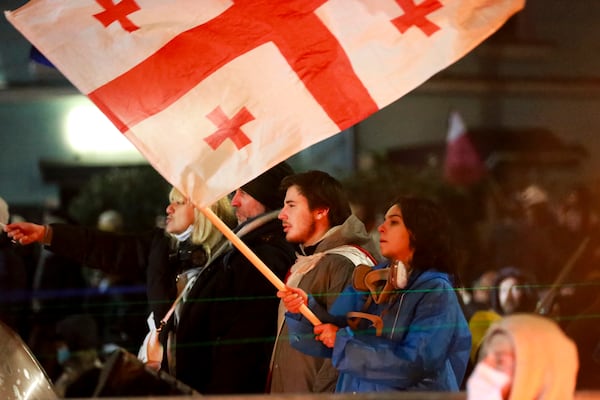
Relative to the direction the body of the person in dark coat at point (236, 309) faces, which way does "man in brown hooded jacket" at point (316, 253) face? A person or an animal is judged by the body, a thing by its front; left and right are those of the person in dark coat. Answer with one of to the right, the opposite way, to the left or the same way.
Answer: the same way

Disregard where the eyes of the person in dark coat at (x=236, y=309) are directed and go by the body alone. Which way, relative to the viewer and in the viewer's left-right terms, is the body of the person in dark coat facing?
facing to the left of the viewer

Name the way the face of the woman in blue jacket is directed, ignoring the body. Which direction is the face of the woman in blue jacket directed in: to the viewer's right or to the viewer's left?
to the viewer's left

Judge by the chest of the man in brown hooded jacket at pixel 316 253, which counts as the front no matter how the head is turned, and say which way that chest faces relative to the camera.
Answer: to the viewer's left

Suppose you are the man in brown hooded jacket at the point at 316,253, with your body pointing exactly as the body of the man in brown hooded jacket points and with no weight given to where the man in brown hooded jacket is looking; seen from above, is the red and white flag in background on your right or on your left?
on your right

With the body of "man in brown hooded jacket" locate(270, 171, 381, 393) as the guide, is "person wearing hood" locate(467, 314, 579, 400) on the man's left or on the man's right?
on the man's left

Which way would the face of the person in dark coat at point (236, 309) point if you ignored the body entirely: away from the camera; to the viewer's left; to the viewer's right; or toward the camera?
to the viewer's left

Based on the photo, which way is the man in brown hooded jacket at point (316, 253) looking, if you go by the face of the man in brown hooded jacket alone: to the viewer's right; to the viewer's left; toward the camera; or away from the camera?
to the viewer's left

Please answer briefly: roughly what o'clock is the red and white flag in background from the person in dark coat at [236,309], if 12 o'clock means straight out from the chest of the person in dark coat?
The red and white flag in background is roughly at 4 o'clock from the person in dark coat.
